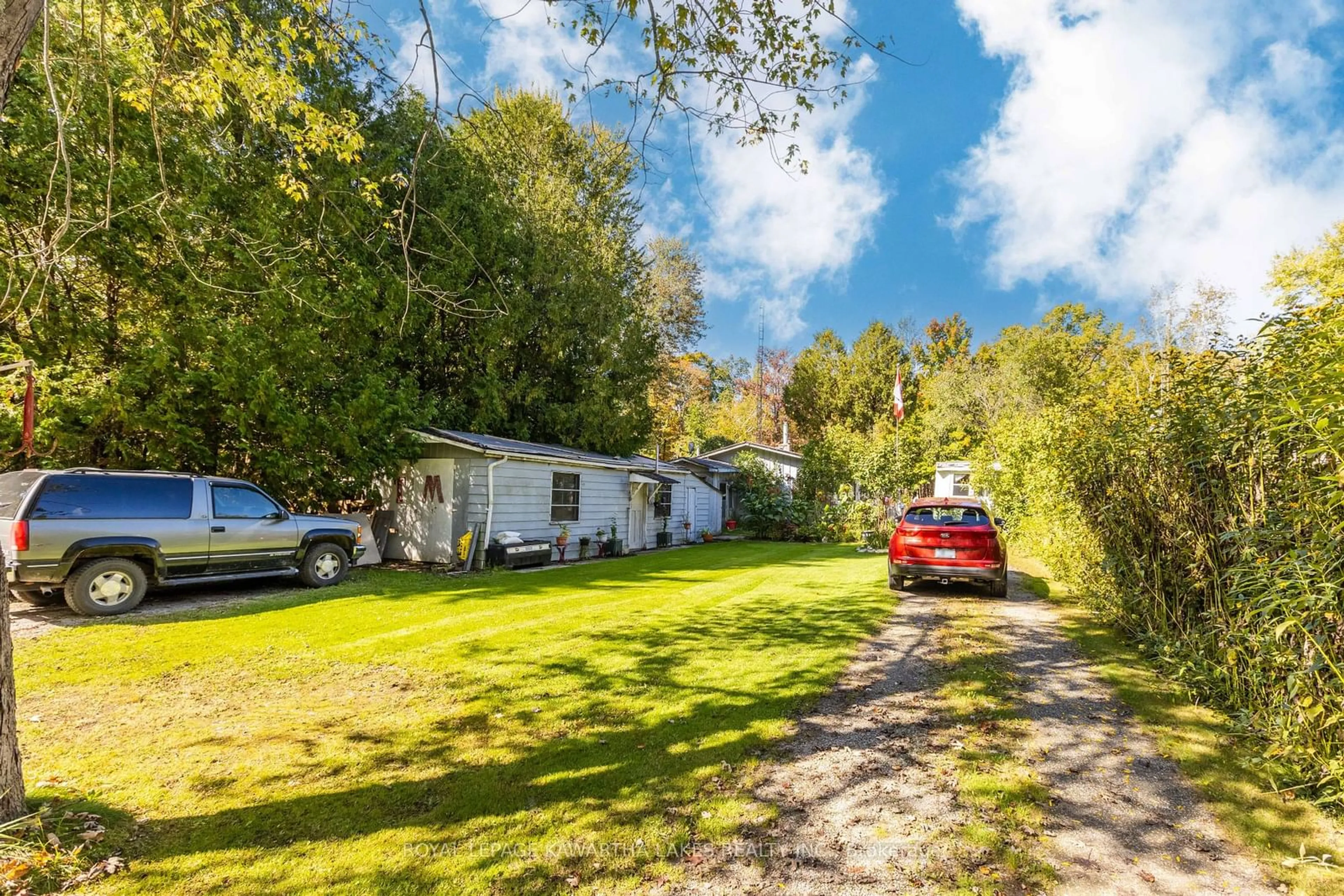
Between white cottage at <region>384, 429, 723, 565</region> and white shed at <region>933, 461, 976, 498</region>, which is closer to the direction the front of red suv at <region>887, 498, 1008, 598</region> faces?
the white shed

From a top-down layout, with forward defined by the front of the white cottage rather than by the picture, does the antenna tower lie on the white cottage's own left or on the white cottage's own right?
on the white cottage's own left

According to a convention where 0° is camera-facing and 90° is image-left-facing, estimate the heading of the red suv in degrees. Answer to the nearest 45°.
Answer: approximately 180°

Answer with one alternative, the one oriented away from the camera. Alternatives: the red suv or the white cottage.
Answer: the red suv

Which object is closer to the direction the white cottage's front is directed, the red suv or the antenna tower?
the red suv

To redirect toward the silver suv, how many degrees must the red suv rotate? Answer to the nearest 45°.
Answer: approximately 135° to its left

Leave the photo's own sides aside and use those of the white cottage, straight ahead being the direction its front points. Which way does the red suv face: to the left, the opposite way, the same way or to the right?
to the left

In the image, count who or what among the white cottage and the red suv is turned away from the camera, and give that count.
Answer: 1
